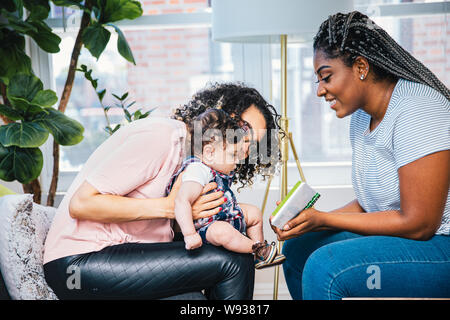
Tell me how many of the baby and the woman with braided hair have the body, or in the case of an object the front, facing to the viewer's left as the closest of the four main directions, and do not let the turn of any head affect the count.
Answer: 1

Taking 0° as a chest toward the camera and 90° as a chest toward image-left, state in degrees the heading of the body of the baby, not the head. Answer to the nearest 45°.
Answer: approximately 270°

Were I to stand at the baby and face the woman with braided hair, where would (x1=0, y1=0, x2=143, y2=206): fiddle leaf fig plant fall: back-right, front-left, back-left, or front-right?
back-left

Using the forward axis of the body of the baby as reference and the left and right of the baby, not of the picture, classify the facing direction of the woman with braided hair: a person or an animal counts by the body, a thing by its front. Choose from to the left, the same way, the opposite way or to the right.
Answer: the opposite way

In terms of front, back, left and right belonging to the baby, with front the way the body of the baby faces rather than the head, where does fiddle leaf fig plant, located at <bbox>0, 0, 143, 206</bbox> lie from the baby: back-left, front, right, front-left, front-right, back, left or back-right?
back-left

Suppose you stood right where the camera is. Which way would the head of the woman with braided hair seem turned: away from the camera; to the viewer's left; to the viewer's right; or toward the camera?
to the viewer's left

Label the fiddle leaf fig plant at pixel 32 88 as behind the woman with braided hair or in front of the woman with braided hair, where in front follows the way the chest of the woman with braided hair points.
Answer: in front

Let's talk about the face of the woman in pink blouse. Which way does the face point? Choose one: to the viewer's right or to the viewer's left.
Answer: to the viewer's right

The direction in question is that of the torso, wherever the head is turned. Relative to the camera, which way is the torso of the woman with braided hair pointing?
to the viewer's left
